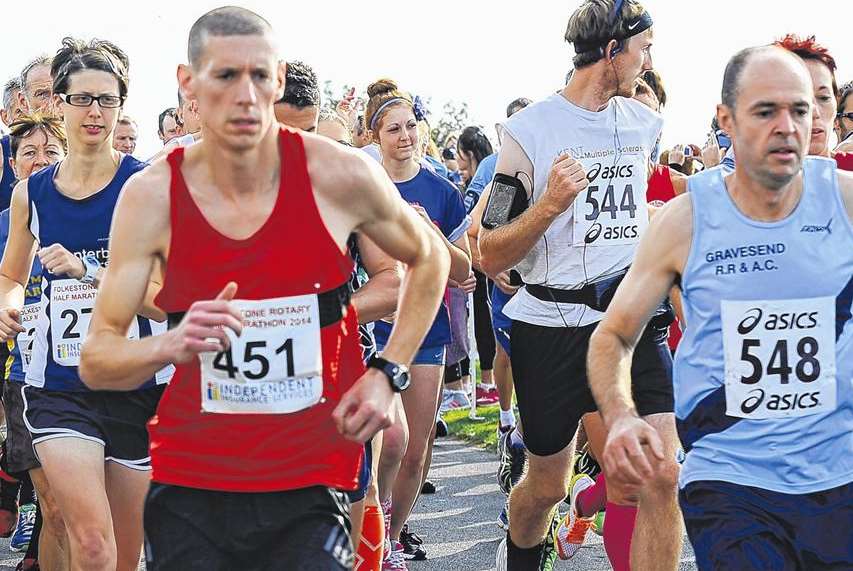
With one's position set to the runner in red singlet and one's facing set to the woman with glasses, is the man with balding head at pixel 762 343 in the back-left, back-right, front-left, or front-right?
back-right

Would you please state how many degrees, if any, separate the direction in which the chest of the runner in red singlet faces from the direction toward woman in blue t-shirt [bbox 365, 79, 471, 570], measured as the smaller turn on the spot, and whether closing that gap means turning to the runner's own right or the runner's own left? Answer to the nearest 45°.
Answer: approximately 180°

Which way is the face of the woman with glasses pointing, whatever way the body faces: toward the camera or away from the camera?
toward the camera

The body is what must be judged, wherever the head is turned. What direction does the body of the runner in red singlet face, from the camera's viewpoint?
toward the camera

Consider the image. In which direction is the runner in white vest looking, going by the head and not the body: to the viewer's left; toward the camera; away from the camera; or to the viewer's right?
to the viewer's right

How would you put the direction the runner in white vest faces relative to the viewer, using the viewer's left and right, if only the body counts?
facing the viewer and to the right of the viewer

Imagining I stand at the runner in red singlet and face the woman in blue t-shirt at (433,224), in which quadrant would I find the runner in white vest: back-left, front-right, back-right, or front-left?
front-right

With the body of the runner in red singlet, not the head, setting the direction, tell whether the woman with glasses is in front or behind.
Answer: behind

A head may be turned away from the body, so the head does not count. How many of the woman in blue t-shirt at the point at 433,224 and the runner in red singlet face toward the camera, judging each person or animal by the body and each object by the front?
2

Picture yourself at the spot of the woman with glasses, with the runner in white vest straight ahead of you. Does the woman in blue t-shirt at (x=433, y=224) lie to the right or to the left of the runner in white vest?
left

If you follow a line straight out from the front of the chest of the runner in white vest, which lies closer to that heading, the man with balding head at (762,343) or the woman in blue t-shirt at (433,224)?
the man with balding head

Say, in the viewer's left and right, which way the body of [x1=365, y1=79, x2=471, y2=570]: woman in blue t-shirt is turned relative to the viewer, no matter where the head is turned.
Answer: facing the viewer

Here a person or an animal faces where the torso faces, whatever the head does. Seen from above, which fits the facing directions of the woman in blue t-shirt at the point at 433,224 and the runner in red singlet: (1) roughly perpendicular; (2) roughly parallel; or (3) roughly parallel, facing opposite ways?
roughly parallel

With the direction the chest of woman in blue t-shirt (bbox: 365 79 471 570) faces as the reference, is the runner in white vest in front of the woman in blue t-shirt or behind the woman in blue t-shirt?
in front

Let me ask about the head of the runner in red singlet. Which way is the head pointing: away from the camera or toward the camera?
toward the camera
